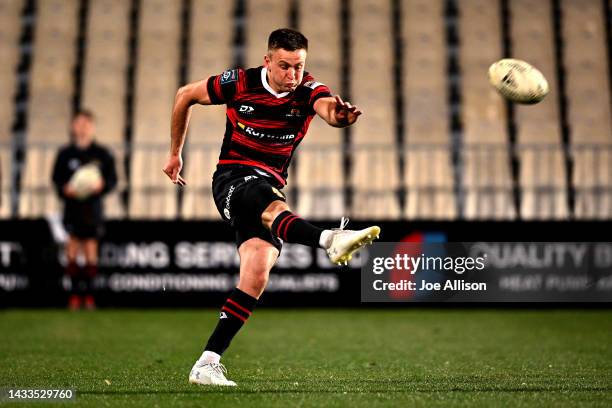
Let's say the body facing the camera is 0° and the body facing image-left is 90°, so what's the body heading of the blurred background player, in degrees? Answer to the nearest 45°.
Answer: approximately 0°

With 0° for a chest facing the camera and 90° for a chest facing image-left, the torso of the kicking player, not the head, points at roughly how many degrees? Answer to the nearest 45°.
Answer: approximately 315°

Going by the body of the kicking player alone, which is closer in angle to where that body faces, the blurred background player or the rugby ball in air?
the rugby ball in air

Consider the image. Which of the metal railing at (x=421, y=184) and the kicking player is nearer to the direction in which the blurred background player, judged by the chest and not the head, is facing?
the kicking player

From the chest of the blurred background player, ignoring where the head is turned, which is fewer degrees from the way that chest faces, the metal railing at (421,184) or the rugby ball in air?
the rugby ball in air

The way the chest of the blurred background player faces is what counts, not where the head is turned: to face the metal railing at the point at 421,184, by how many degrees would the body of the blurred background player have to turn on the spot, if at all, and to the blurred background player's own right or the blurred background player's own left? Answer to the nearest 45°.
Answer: approximately 90° to the blurred background player's own left

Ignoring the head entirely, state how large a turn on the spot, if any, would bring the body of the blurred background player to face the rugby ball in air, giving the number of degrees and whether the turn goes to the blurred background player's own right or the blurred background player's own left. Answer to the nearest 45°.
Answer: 0° — they already face it

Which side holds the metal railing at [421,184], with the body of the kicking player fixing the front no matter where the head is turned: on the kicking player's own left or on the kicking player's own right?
on the kicking player's own left

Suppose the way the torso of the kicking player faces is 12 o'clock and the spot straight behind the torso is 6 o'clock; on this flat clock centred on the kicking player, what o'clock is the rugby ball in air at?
The rugby ball in air is roughly at 10 o'clock from the kicking player.
